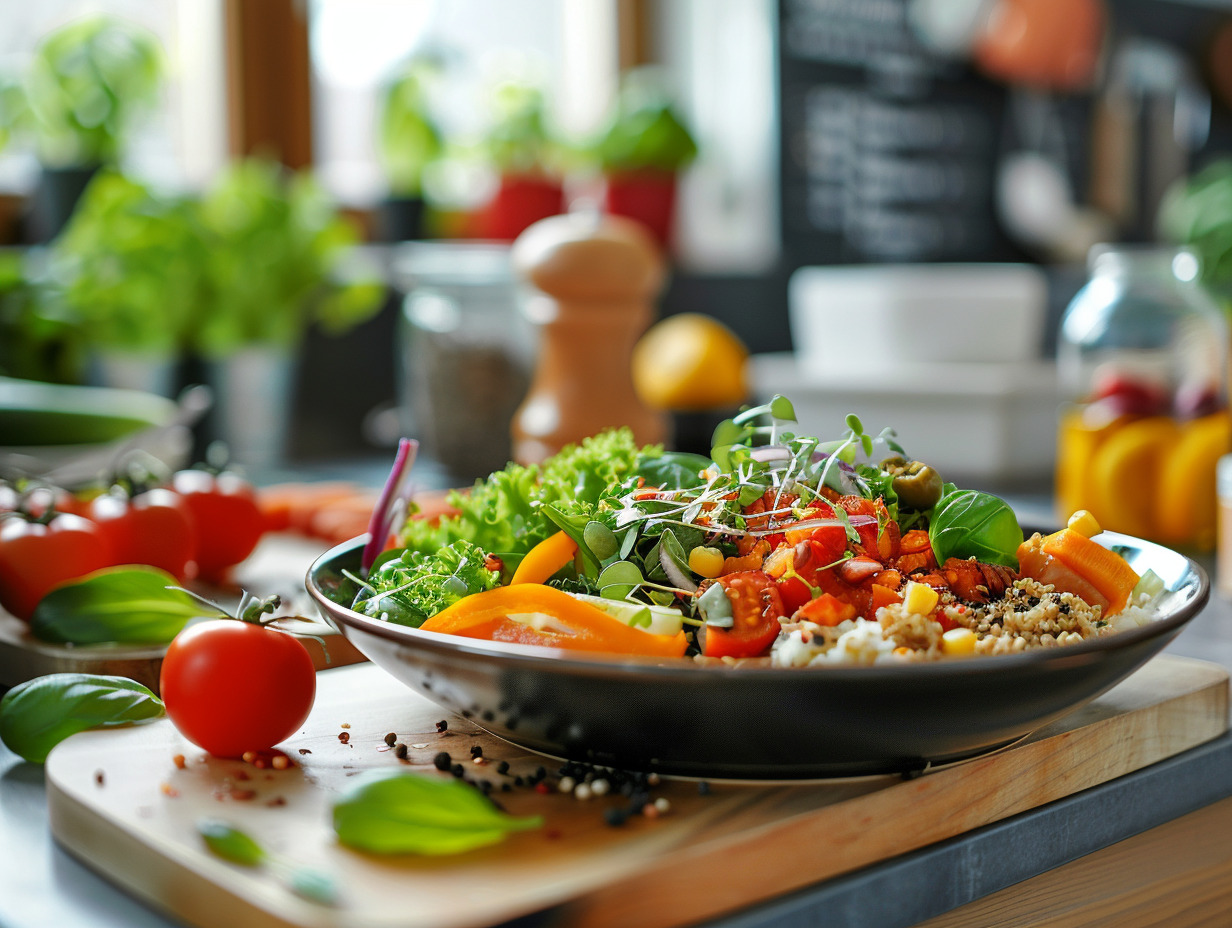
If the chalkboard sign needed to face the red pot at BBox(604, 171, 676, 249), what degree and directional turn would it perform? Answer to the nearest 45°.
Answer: approximately 45° to its right

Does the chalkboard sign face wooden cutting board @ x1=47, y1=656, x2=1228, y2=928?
yes

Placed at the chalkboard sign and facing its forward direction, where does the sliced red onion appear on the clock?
The sliced red onion is roughly at 12 o'clock from the chalkboard sign.

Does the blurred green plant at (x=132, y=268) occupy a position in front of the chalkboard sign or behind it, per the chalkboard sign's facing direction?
in front

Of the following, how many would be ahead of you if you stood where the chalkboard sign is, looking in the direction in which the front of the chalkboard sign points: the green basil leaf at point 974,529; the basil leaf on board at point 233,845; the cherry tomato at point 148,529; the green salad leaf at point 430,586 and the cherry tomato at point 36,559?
5

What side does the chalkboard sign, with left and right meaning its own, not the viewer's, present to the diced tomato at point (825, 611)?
front

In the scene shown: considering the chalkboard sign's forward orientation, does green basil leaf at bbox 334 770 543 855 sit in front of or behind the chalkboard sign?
in front

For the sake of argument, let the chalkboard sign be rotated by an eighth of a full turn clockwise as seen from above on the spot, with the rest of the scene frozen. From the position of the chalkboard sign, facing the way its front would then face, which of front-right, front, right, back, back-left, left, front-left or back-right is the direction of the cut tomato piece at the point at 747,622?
front-left

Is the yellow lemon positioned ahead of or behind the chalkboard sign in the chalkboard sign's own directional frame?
ahead

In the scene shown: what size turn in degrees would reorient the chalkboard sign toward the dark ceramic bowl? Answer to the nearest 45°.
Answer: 0° — it already faces it

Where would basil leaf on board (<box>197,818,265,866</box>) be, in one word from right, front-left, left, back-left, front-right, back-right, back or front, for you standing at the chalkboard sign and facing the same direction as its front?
front

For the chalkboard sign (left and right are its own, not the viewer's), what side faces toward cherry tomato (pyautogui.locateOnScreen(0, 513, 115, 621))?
front

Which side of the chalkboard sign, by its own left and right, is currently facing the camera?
front
